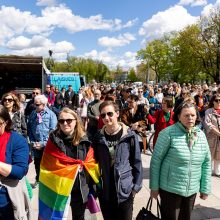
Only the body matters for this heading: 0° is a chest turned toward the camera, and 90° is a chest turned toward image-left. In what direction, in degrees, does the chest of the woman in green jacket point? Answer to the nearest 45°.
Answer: approximately 315°

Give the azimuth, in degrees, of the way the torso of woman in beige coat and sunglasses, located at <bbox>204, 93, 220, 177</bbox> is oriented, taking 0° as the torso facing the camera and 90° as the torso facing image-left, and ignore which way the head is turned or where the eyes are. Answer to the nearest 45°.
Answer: approximately 315°

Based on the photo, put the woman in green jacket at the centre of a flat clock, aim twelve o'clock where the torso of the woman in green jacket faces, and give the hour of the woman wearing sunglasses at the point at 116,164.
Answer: The woman wearing sunglasses is roughly at 4 o'clock from the woman in green jacket.

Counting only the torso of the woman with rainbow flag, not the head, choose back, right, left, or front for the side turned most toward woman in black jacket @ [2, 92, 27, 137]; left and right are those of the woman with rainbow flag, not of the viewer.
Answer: back

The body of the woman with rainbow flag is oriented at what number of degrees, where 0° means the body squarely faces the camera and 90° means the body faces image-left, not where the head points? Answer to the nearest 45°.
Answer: approximately 0°

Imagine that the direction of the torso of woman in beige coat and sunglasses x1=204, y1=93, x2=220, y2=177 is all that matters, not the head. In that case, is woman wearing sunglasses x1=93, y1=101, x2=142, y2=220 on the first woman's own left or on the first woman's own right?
on the first woman's own right

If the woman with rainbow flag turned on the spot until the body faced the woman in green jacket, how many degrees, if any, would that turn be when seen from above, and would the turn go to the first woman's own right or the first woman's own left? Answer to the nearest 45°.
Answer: approximately 90° to the first woman's own left

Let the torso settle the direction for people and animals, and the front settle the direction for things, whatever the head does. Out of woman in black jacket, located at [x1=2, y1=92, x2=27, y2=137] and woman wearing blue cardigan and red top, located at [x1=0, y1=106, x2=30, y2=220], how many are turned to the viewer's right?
0

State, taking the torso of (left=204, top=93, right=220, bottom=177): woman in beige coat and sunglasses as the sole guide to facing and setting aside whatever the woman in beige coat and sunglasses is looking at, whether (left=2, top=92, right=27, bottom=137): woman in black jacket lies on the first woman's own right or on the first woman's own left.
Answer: on the first woman's own right
